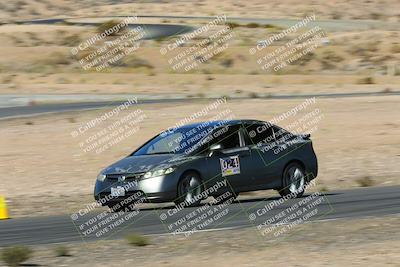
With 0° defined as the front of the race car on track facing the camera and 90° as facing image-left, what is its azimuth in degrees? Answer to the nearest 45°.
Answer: approximately 45°
